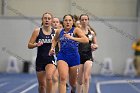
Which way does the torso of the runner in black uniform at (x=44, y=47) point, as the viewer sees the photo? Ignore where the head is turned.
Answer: toward the camera

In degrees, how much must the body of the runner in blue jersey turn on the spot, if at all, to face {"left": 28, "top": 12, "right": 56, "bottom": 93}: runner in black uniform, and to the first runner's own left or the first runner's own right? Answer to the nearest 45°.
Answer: approximately 135° to the first runner's own right

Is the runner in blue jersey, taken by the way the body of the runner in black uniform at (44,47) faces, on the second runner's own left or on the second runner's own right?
on the second runner's own left

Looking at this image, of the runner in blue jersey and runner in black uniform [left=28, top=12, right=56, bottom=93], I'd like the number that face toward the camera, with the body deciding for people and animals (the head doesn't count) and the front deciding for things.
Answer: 2

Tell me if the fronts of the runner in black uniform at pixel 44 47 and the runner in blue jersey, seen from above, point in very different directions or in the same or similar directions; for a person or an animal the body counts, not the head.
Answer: same or similar directions

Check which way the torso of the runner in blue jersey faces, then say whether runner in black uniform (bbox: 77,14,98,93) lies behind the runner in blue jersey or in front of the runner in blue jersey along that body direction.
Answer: behind
